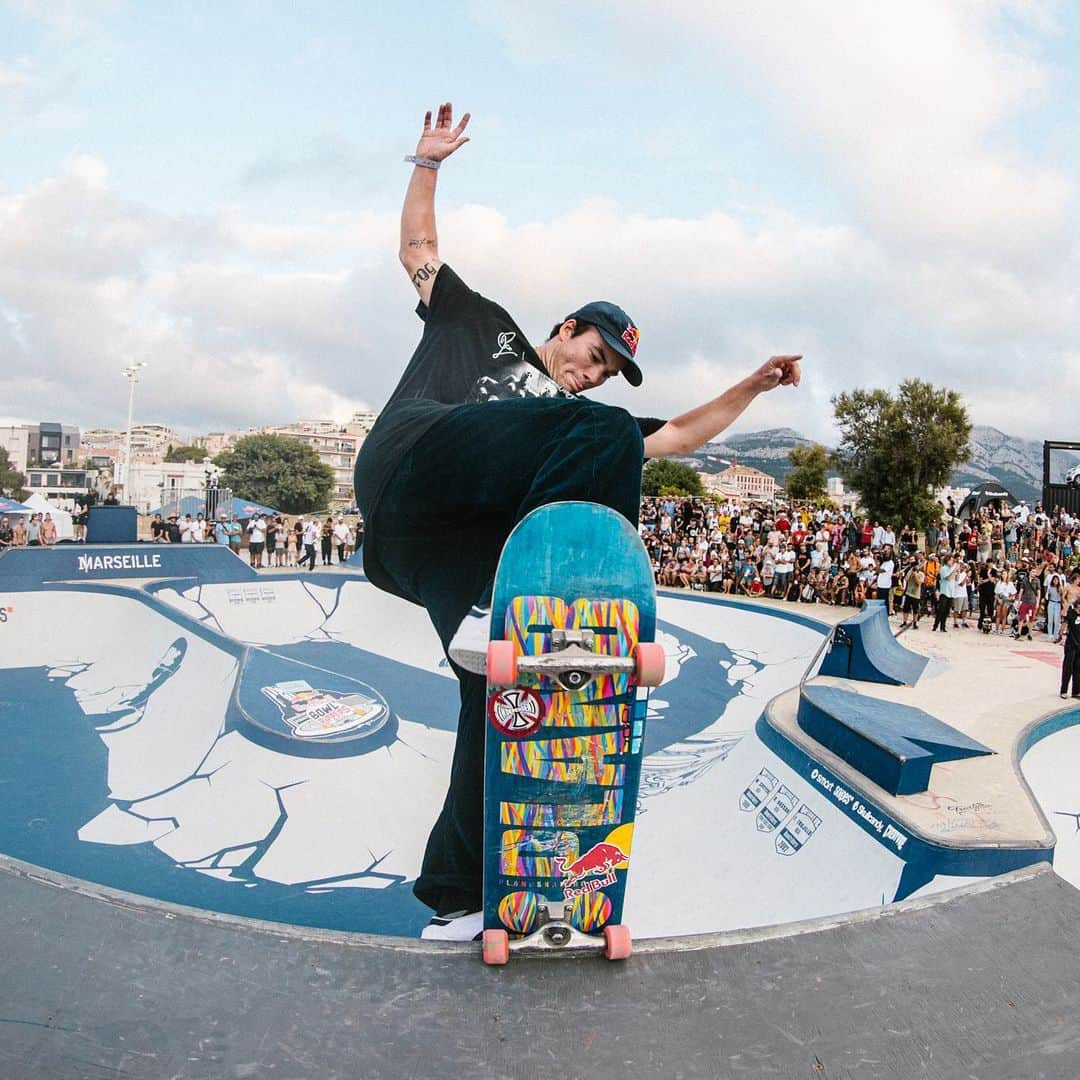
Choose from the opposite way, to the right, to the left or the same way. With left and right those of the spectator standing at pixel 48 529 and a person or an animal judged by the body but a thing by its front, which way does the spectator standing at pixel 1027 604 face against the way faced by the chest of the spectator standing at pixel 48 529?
to the right

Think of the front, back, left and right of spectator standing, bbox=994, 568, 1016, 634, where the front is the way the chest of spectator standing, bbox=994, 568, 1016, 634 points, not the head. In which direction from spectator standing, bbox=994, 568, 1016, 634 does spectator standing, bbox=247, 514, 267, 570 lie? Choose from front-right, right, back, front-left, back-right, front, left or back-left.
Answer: front-right

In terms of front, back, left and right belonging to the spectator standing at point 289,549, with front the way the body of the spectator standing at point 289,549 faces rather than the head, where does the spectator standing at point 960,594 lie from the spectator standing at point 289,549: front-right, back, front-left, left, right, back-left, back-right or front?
front-left

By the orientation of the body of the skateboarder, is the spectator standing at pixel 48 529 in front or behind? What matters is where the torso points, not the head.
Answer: behind

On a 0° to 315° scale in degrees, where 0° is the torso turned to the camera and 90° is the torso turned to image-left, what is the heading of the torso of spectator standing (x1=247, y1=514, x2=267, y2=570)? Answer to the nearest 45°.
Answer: approximately 0°

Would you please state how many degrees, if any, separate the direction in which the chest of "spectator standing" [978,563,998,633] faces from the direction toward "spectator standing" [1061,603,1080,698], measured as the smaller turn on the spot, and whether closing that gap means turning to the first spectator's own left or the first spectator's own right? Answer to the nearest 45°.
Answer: approximately 45° to the first spectator's own left

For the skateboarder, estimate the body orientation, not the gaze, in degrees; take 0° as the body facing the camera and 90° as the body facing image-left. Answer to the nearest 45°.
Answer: approximately 315°

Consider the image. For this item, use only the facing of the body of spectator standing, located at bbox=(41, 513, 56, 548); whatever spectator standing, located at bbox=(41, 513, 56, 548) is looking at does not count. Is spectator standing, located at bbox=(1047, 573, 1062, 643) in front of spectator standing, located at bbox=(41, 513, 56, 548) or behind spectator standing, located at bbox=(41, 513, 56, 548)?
in front

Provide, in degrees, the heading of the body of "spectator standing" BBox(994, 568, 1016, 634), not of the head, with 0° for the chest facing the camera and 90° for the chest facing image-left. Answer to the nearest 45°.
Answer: approximately 45°

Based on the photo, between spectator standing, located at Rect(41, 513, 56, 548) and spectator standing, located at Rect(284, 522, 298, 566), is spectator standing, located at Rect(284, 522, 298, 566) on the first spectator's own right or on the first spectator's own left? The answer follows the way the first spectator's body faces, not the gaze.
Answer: on the first spectator's own left
